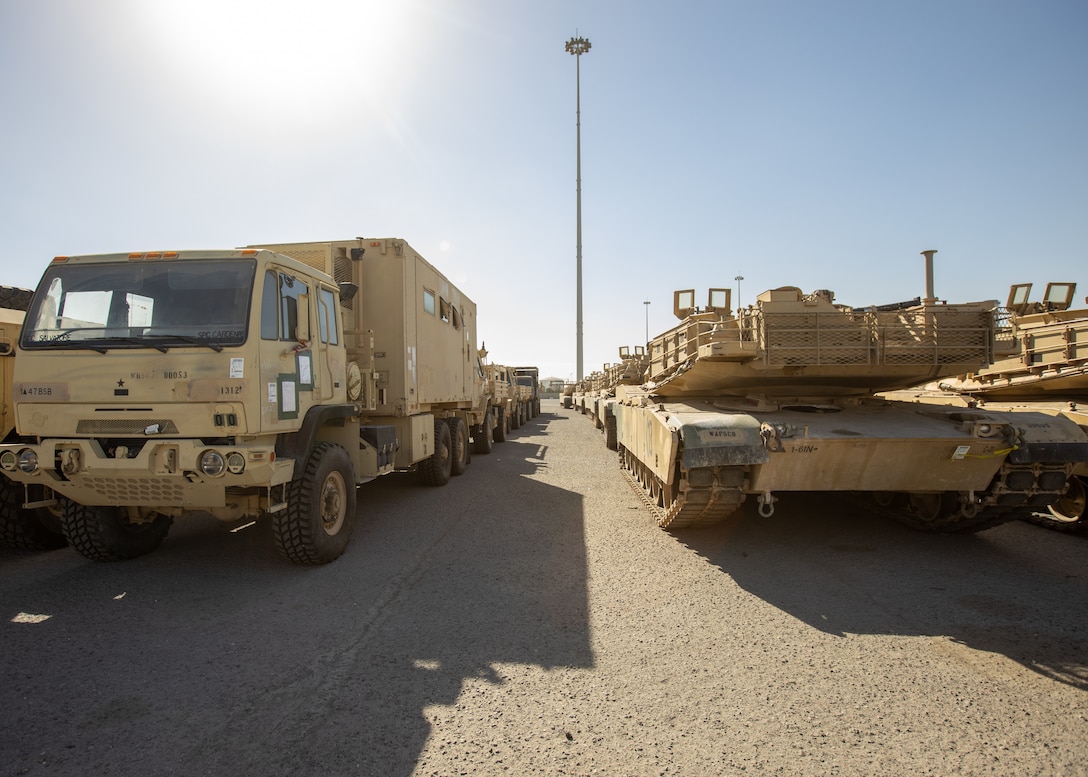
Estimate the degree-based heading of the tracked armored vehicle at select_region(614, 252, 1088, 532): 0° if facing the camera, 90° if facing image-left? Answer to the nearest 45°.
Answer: approximately 0°

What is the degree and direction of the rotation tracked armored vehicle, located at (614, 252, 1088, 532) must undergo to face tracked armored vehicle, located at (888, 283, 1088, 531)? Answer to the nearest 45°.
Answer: approximately 135° to its left

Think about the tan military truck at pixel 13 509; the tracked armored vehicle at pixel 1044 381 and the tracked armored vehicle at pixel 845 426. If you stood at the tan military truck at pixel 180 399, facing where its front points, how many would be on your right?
1

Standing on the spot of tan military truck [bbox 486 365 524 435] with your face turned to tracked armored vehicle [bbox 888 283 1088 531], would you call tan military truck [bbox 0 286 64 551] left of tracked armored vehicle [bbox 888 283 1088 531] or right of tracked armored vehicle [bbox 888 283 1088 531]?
right

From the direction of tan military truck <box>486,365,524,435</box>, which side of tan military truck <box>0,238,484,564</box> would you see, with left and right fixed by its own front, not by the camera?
back

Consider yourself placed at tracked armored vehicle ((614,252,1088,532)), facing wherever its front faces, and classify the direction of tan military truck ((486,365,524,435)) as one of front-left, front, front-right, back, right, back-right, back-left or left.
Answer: back-right

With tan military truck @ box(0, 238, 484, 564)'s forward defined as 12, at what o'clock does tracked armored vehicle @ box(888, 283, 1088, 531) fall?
The tracked armored vehicle is roughly at 8 o'clock from the tan military truck.

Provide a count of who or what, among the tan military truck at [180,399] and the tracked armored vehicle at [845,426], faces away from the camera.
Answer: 0

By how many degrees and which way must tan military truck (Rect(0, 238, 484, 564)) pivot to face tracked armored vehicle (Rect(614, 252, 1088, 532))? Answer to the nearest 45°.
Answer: approximately 135° to its left

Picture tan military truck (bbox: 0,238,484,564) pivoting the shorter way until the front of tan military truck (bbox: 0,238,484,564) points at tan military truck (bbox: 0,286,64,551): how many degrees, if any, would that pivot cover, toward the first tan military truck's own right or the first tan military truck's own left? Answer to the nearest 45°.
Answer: approximately 90° to the first tan military truck's own right
